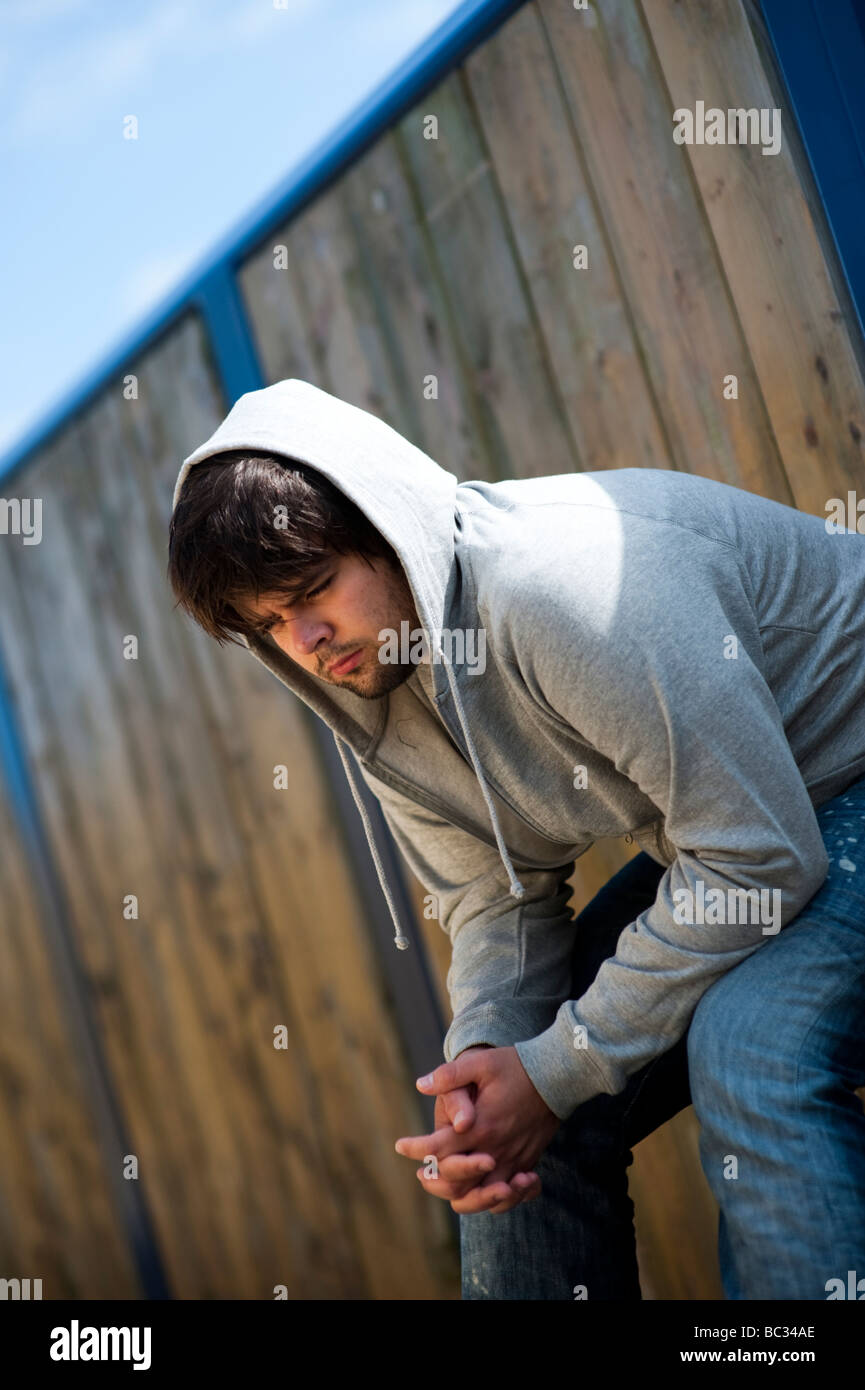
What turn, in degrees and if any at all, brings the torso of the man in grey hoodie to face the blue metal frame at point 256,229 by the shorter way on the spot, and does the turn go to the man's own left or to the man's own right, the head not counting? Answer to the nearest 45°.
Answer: approximately 135° to the man's own right

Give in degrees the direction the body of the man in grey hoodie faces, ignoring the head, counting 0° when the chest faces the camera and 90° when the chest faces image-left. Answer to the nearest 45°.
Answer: approximately 45°
